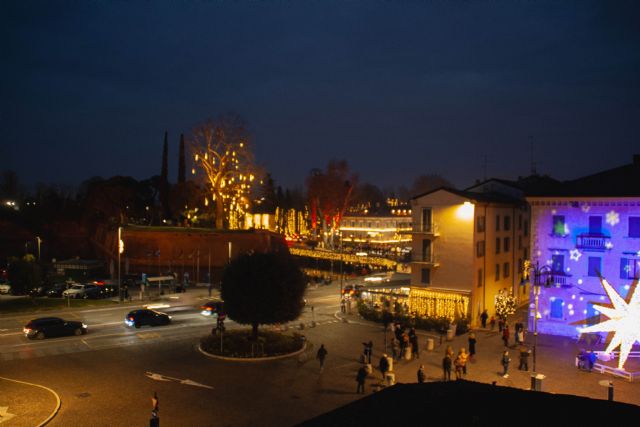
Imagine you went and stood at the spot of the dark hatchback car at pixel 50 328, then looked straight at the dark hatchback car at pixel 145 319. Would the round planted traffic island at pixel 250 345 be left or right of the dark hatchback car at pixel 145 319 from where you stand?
right

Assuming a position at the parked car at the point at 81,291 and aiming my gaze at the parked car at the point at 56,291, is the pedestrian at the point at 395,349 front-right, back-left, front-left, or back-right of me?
back-left
